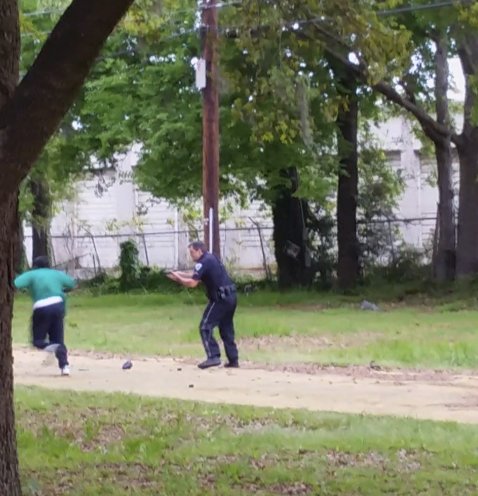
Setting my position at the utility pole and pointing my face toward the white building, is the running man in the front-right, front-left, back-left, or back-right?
back-left

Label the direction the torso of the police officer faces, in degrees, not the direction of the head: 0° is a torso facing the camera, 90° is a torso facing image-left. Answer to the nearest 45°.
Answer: approximately 90°

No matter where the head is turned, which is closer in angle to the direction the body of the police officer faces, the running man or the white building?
the running man

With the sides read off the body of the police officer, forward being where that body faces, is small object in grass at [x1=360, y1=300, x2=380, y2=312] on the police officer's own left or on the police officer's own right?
on the police officer's own right

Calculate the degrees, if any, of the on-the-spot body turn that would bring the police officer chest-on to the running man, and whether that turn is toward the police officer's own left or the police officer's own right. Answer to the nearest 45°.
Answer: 0° — they already face them

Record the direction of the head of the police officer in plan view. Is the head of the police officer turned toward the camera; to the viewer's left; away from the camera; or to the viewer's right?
to the viewer's left

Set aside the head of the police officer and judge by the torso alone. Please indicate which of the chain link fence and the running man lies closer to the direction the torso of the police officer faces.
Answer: the running man

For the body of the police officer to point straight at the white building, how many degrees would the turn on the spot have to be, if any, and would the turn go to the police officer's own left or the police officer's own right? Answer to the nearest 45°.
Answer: approximately 90° to the police officer's own right

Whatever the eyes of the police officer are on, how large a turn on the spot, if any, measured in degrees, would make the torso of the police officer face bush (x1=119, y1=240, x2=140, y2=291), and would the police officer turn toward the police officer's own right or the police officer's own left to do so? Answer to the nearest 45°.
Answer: approximately 90° to the police officer's own right

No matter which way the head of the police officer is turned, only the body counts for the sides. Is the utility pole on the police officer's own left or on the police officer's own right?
on the police officer's own right
